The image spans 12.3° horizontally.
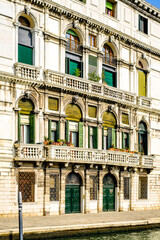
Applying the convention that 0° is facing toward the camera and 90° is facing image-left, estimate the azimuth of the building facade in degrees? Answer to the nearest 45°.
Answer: approximately 315°
